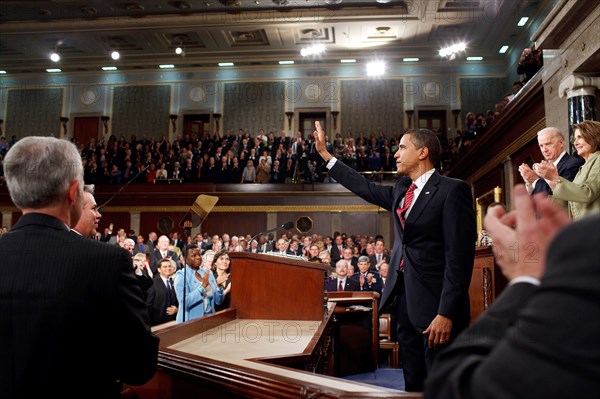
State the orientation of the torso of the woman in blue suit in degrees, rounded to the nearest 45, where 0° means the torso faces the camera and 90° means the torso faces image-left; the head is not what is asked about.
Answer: approximately 315°

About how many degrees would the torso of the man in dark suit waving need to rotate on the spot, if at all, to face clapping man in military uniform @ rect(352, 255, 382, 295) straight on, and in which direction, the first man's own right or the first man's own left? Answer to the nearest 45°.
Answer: approximately 135° to the first man's own right

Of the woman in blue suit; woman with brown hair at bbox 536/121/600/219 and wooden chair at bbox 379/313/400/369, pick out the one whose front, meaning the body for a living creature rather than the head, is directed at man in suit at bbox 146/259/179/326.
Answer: the woman with brown hair

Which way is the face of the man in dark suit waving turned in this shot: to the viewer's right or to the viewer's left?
to the viewer's left

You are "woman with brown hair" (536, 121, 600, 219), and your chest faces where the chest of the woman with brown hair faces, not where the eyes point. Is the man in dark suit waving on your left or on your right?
on your left

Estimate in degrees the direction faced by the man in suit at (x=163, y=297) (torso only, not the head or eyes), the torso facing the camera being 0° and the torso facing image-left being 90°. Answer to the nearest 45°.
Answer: approximately 315°

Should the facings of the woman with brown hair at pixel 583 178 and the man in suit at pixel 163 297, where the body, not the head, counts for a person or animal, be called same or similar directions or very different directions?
very different directions

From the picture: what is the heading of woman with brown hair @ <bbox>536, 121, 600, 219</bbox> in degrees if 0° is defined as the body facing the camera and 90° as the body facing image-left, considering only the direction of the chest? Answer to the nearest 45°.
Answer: approximately 90°
